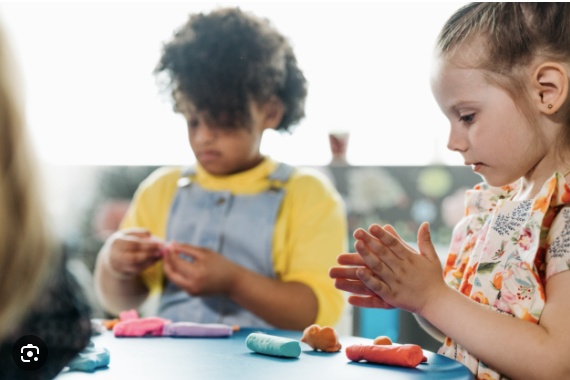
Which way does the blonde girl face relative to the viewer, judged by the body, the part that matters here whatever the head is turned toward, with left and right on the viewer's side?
facing the viewer and to the left of the viewer

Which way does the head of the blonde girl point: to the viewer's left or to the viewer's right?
to the viewer's left
